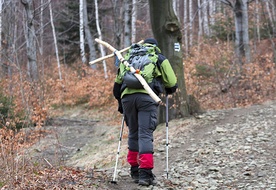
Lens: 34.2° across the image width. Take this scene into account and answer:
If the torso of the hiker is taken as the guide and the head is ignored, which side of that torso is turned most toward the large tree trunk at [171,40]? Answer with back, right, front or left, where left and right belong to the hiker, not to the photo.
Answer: front

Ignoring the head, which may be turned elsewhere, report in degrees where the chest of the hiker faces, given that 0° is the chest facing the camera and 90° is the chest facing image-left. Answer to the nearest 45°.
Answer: approximately 180°

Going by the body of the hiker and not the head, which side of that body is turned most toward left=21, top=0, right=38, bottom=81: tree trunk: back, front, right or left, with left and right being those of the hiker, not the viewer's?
front

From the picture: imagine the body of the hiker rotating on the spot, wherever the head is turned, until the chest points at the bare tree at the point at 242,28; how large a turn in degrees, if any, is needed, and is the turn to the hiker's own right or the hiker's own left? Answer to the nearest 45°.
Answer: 0° — they already face it
